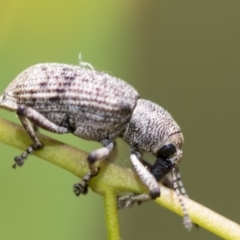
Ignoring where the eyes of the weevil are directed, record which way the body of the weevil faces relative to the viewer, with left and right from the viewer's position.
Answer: facing to the right of the viewer
